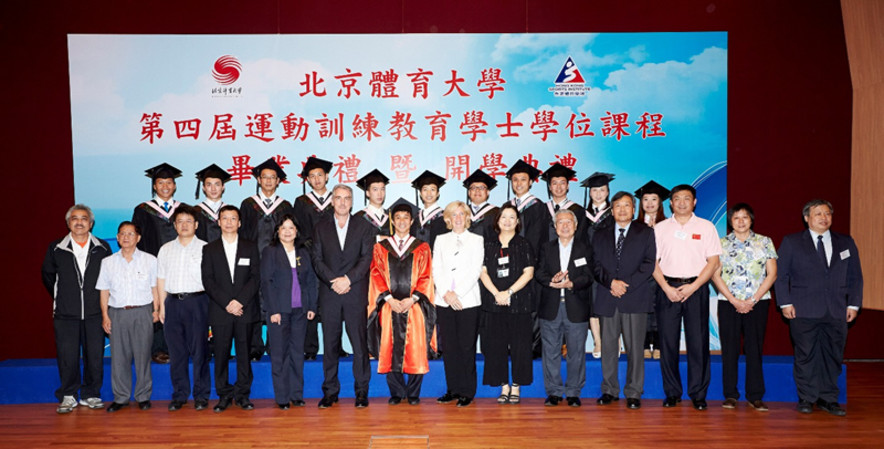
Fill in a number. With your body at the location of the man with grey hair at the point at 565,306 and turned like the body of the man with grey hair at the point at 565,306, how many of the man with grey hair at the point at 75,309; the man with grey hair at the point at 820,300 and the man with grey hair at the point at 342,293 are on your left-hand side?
1

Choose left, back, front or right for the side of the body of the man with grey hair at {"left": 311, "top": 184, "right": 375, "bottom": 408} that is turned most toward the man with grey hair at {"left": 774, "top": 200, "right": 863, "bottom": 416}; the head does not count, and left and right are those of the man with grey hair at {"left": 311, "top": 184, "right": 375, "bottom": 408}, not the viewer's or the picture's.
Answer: left

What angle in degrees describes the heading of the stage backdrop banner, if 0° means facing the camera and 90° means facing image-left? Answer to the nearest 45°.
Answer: approximately 0°

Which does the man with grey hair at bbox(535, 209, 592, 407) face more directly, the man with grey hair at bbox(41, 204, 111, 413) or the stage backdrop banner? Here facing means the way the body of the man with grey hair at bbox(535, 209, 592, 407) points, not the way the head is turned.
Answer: the man with grey hair

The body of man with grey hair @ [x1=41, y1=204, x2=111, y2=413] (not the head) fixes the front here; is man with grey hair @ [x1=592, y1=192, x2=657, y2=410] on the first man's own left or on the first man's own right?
on the first man's own left
